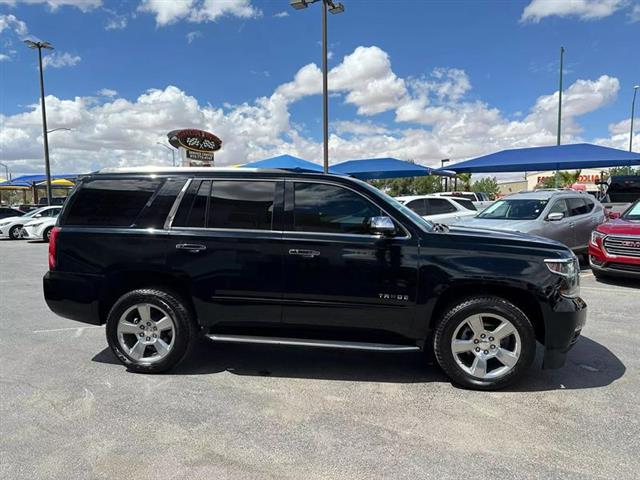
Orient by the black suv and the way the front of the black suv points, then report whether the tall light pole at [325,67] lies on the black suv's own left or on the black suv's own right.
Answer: on the black suv's own left

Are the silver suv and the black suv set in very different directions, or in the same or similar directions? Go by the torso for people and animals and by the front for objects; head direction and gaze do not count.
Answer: very different directions

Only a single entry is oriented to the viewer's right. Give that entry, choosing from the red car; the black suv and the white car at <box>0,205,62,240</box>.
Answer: the black suv

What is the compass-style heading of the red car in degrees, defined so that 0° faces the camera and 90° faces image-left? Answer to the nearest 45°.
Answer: approximately 45°

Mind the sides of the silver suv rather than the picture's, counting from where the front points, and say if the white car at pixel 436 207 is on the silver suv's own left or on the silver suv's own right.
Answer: on the silver suv's own right

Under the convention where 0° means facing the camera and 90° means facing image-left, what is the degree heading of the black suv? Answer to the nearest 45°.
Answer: approximately 270°

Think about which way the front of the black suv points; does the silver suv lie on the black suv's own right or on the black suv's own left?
on the black suv's own left

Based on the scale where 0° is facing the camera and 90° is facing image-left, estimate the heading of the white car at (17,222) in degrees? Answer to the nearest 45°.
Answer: approximately 45°

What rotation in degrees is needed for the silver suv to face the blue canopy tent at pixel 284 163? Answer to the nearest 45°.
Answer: approximately 90° to its right

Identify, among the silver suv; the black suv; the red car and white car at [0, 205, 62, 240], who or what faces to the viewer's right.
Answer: the black suv

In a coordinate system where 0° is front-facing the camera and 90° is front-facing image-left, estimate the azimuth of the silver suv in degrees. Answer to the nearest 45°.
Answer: approximately 45°
